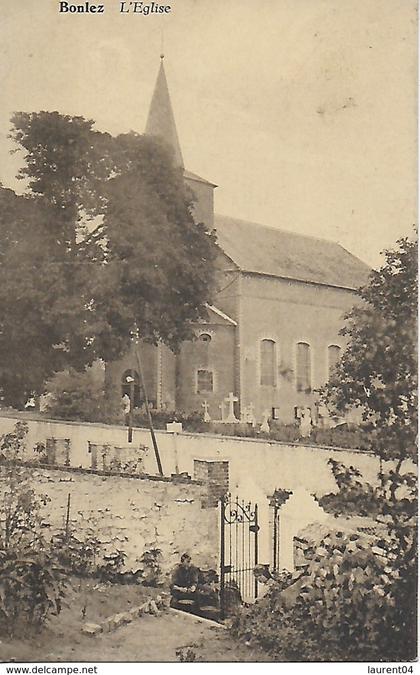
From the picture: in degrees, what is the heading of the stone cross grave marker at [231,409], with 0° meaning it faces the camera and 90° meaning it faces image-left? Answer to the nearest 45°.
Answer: approximately 0°

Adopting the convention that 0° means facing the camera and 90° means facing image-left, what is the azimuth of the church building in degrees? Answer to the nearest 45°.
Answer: approximately 45°

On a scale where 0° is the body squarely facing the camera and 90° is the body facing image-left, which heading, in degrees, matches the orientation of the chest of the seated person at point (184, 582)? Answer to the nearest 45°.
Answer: approximately 0°

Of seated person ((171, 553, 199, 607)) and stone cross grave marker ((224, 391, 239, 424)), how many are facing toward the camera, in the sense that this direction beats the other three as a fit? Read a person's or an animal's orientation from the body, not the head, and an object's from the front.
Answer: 2
